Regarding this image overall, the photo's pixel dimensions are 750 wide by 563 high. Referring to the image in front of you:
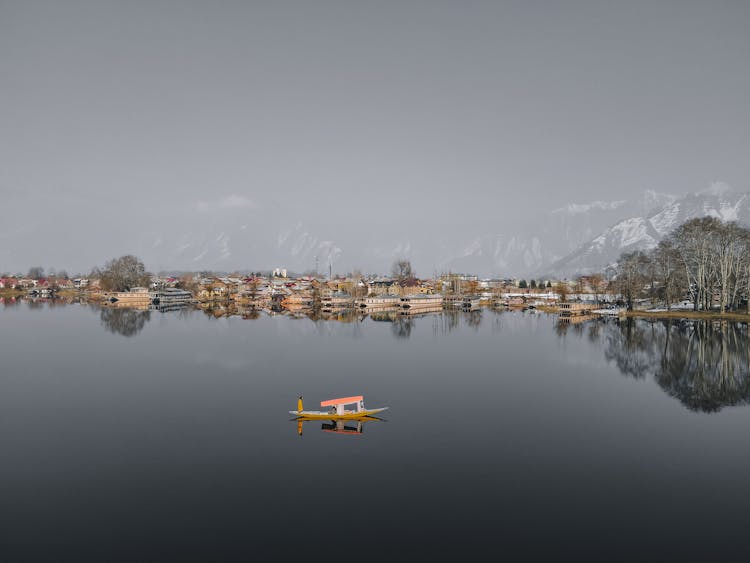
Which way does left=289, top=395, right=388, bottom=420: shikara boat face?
to the viewer's right
